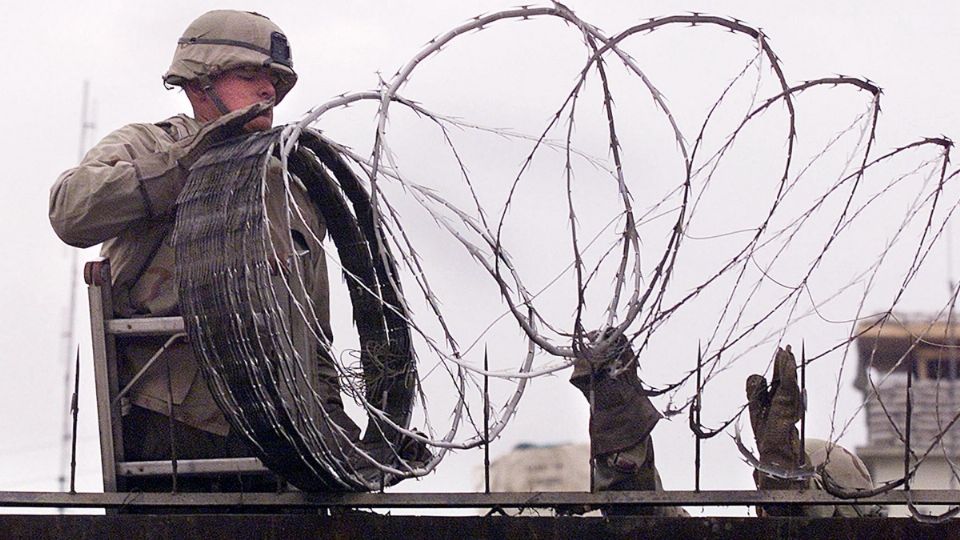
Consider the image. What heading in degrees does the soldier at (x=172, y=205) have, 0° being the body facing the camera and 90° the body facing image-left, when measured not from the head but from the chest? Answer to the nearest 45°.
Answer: approximately 315°

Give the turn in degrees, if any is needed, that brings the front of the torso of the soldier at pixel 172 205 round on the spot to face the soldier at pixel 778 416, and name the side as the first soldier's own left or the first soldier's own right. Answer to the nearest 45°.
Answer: approximately 45° to the first soldier's own left

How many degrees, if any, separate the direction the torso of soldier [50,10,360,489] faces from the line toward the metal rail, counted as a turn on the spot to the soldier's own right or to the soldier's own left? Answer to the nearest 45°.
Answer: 0° — they already face it

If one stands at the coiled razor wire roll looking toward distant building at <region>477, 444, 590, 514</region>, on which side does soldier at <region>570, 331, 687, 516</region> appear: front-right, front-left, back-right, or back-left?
front-right

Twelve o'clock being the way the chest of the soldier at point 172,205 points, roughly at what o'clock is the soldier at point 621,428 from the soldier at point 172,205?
the soldier at point 621,428 is roughly at 11 o'clock from the soldier at point 172,205.

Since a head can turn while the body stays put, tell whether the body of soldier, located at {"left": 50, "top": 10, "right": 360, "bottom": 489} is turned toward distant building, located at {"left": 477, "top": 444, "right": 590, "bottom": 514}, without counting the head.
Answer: no
